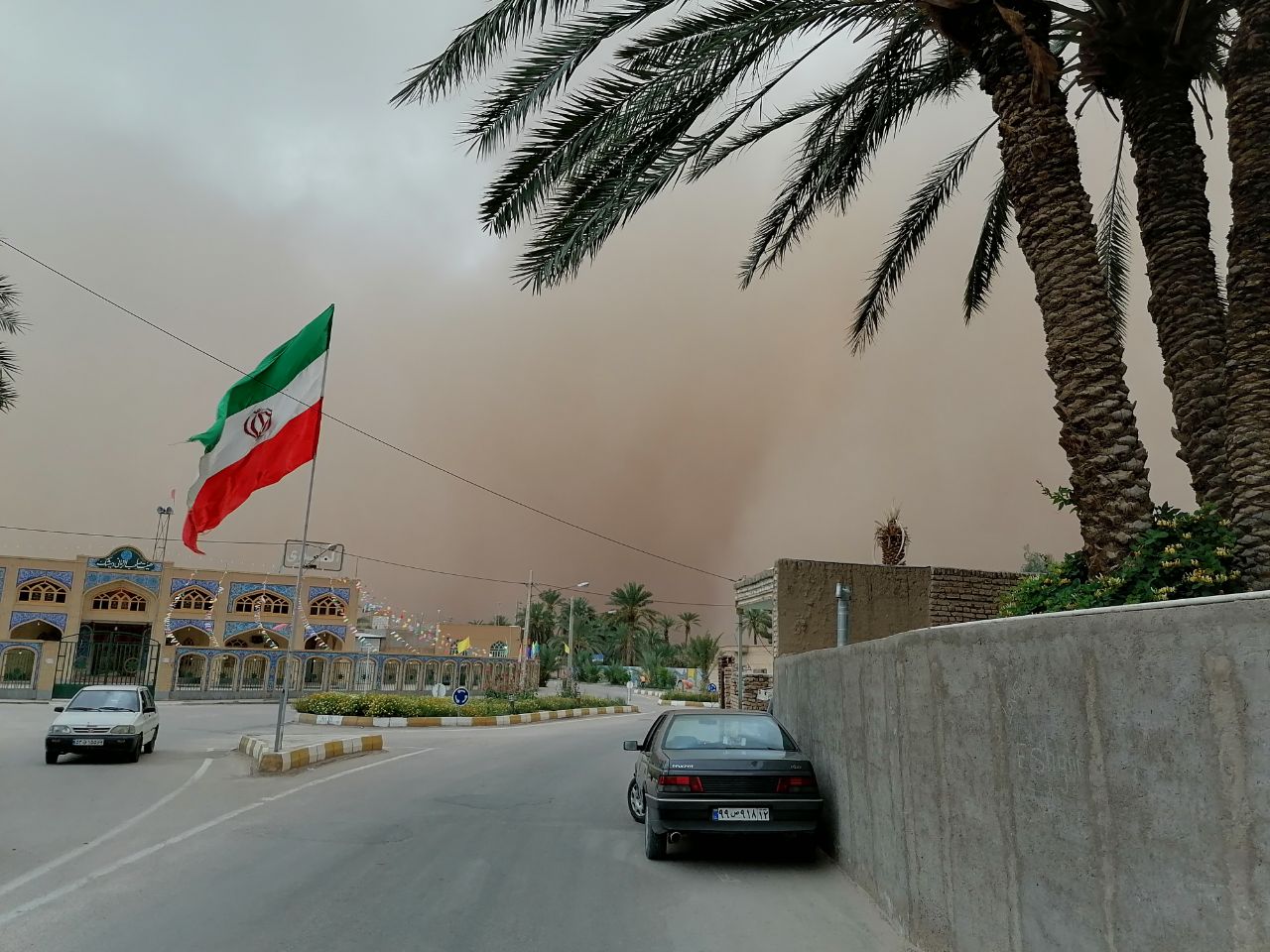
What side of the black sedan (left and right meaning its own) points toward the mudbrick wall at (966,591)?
front

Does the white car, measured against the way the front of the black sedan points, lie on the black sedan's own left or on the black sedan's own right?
on the black sedan's own left

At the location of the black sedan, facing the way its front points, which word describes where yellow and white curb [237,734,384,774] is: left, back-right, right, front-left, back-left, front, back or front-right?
front-left

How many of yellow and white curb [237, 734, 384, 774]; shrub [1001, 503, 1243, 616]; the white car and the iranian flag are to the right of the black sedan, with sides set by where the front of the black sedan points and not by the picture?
1

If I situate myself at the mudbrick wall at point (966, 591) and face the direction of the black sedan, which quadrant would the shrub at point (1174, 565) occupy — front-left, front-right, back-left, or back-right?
front-left

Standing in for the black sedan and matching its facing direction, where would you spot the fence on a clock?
The fence is roughly at 11 o'clock from the black sedan.

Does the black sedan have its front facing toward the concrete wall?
no

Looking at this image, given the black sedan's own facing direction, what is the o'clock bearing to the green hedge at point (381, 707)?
The green hedge is roughly at 11 o'clock from the black sedan.

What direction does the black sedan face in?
away from the camera

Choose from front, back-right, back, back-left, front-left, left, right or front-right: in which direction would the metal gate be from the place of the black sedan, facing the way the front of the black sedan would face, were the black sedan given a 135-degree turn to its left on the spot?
right

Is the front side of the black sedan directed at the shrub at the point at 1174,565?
no
